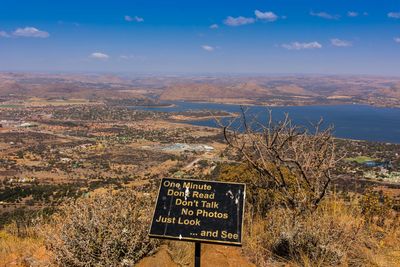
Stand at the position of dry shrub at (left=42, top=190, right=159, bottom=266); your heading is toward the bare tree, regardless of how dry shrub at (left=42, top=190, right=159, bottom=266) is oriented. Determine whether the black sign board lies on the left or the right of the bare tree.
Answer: right

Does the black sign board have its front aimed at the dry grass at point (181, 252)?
no

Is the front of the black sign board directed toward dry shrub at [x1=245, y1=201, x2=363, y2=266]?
no

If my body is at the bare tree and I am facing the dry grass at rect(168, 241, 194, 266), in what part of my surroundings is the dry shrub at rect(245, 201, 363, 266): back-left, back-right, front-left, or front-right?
front-left

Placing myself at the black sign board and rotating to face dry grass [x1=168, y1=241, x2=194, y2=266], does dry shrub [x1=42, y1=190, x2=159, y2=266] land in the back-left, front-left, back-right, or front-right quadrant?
front-left

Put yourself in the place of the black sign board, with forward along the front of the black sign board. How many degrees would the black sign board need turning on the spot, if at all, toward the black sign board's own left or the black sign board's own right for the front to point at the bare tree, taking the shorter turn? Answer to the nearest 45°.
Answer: approximately 135° to the black sign board's own left

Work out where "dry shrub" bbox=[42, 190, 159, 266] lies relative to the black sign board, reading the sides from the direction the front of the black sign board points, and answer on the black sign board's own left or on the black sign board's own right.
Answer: on the black sign board's own right

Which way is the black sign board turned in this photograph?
toward the camera

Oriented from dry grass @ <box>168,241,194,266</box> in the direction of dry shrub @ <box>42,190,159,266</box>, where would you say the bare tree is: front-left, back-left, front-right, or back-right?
back-right
